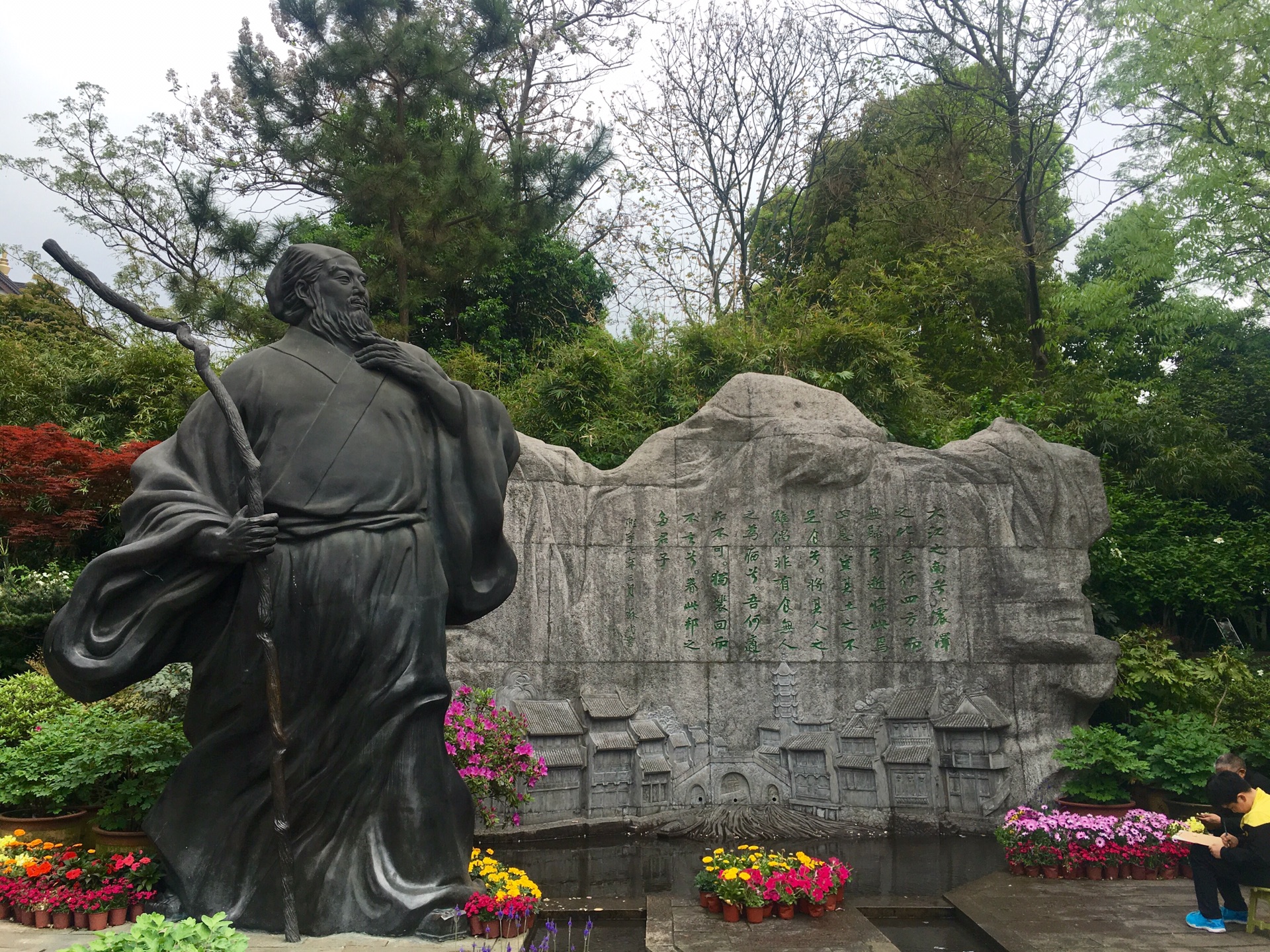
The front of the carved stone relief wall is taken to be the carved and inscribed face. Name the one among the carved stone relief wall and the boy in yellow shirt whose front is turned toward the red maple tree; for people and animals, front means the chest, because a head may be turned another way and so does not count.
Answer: the boy in yellow shirt

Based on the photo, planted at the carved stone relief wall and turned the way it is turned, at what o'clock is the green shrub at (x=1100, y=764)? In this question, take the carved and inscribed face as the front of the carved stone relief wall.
The green shrub is roughly at 9 o'clock from the carved stone relief wall.

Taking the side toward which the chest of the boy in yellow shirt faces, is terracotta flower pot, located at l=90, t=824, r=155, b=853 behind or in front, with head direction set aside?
in front

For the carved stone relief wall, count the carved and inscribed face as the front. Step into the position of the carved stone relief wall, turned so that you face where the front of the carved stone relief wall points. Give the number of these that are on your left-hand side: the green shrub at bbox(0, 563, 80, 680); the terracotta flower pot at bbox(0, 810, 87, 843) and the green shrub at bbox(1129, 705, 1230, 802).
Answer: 1

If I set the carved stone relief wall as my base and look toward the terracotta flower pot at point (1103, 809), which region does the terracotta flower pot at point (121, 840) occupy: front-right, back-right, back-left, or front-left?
back-right

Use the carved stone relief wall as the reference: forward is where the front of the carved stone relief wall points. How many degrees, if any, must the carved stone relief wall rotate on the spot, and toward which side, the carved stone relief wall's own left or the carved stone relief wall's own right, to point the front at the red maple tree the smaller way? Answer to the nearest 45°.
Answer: approximately 90° to the carved stone relief wall's own right

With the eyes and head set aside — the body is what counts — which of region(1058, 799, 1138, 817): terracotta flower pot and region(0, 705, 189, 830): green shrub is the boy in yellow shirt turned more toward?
the green shrub

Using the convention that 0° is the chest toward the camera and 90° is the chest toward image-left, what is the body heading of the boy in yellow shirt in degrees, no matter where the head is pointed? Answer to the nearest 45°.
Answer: approximately 90°

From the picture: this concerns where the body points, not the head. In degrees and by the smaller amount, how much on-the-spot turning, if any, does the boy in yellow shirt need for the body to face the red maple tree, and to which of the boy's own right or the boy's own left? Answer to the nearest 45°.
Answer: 0° — they already face it

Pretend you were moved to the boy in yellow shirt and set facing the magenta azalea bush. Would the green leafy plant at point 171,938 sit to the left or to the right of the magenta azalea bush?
left

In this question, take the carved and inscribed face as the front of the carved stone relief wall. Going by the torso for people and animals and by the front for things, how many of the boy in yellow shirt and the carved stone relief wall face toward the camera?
1

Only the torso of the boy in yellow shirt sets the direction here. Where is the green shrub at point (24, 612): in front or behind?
in front

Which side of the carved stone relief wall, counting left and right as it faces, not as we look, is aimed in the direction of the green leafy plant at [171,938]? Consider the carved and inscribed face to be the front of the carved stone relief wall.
front

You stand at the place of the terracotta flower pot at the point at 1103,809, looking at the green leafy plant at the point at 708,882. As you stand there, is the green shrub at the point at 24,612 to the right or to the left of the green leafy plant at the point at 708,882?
right

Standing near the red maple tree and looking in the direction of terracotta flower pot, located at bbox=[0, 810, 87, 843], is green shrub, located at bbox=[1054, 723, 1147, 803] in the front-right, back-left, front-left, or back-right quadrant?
front-left

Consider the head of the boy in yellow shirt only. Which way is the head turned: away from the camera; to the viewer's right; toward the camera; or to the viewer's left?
to the viewer's left

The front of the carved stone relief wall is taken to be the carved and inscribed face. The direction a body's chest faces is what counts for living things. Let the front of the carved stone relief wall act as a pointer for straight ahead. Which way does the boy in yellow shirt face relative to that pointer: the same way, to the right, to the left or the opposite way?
to the right

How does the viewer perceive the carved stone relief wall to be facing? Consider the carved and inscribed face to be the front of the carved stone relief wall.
facing the viewer
